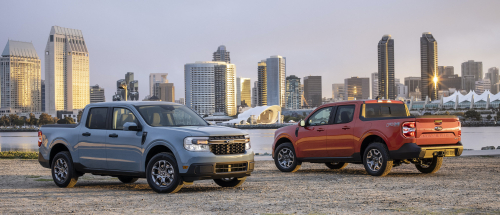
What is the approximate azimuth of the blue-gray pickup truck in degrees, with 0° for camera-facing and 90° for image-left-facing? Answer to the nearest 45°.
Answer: approximately 315°

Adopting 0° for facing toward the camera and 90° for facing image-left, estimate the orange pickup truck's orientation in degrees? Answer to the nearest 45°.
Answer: approximately 135°

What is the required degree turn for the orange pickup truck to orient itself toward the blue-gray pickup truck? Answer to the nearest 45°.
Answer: approximately 90° to its left

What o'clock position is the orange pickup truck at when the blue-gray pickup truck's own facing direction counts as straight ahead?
The orange pickup truck is roughly at 10 o'clock from the blue-gray pickup truck.
